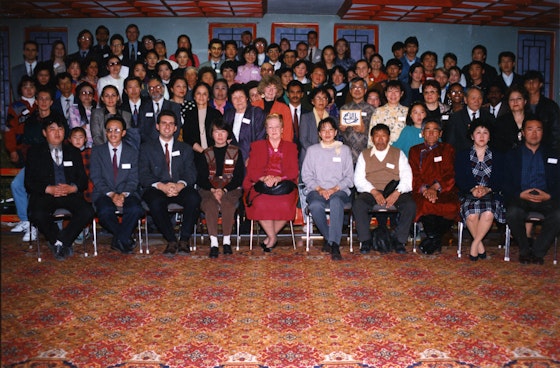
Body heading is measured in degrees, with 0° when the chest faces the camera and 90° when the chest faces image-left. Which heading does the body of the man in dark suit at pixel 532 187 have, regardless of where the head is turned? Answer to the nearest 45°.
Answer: approximately 0°

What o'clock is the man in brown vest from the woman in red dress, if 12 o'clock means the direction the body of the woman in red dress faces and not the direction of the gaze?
The man in brown vest is roughly at 9 o'clock from the woman in red dress.

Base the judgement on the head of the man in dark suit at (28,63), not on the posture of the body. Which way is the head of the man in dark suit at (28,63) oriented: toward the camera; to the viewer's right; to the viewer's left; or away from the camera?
toward the camera

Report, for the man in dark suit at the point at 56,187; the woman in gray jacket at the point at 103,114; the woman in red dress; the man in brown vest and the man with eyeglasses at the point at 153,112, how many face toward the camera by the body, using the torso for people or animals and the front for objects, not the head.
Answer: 5

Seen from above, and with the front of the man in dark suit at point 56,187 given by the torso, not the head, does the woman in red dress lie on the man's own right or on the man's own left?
on the man's own left

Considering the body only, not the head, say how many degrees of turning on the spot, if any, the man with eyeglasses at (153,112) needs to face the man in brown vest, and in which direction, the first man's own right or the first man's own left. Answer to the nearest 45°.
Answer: approximately 45° to the first man's own left

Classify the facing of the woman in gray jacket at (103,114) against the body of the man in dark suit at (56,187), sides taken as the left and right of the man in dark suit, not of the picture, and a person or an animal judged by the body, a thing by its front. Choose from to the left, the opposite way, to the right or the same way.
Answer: the same way

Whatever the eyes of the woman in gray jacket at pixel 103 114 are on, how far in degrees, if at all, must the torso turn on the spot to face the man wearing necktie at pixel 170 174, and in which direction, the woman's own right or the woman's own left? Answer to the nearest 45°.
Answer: approximately 45° to the woman's own left

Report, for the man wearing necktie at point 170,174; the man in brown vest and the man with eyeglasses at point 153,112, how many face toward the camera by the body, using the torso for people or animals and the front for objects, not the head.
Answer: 3

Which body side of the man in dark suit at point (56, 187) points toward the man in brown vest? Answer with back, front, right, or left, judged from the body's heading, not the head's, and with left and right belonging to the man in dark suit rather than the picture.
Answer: left

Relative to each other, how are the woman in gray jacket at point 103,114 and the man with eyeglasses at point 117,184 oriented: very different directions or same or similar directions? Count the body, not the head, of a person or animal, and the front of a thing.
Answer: same or similar directions

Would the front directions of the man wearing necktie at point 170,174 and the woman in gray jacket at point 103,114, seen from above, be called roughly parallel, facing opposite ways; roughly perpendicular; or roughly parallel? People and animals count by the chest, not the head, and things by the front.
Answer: roughly parallel

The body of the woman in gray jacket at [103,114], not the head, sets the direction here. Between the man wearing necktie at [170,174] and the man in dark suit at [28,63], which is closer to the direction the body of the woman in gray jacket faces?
the man wearing necktie

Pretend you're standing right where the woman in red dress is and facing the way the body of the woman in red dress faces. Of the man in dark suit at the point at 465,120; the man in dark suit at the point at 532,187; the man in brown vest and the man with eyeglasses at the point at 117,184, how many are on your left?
3

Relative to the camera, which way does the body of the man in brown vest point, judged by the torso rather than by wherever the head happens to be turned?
toward the camera

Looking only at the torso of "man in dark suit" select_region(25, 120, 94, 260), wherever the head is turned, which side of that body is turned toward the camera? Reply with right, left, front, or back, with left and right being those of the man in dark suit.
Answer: front

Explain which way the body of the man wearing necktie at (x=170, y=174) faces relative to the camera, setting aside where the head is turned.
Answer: toward the camera

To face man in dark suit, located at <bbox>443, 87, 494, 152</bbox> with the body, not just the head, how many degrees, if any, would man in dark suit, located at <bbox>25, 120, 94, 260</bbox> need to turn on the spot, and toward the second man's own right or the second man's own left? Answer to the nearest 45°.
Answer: approximately 90° to the second man's own left

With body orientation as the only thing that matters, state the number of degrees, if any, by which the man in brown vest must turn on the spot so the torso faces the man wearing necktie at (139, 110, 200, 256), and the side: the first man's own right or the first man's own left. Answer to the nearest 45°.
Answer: approximately 90° to the first man's own right
